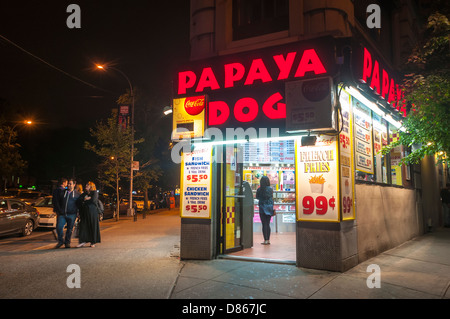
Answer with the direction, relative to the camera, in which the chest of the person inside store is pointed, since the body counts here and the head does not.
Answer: away from the camera

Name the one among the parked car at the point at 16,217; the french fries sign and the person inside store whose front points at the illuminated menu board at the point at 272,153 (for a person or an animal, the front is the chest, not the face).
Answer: the person inside store

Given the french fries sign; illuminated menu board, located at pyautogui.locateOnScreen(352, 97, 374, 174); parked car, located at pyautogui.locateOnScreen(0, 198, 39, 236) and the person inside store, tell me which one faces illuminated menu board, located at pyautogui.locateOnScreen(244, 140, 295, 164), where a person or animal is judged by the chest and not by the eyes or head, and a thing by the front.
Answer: the person inside store

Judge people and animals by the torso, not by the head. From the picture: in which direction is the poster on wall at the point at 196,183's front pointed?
toward the camera

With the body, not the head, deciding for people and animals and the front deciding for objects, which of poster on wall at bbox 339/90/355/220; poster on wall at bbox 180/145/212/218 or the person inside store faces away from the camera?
the person inside store

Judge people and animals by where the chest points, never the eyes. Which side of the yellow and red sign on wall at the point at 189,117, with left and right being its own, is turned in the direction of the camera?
front

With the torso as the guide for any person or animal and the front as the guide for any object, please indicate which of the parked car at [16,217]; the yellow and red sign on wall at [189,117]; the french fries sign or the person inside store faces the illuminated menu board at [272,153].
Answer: the person inside store

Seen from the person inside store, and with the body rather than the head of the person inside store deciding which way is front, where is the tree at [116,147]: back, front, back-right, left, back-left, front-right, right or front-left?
front-left

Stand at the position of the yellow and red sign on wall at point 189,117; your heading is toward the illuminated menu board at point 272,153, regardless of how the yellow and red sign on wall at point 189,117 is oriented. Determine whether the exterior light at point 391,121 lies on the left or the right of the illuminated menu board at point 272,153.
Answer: right

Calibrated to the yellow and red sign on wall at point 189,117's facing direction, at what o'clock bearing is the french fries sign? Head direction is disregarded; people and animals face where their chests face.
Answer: The french fries sign is roughly at 10 o'clock from the yellow and red sign on wall.
